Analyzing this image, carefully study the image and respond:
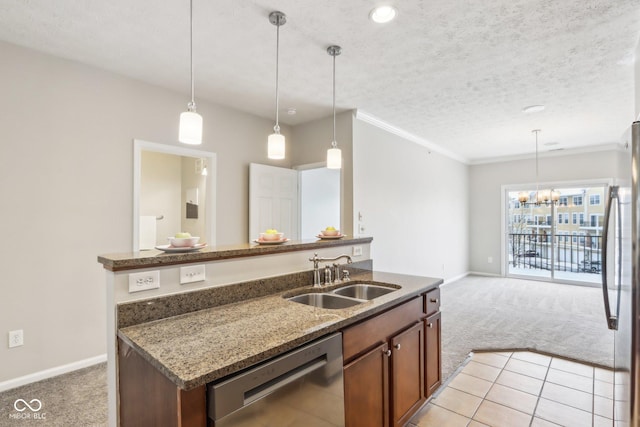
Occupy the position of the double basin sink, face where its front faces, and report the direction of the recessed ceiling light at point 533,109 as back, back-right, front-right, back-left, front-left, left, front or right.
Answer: left

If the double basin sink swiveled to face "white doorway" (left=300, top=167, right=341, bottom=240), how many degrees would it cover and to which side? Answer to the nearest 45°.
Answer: approximately 135° to its left

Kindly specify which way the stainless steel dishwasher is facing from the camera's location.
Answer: facing the viewer and to the right of the viewer

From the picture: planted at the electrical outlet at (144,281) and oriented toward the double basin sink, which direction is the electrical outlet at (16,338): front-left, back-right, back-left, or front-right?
back-left

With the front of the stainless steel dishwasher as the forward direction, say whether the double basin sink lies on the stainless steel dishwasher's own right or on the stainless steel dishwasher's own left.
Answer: on the stainless steel dishwasher's own left

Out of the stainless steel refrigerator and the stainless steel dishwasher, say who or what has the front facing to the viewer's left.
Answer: the stainless steel refrigerator

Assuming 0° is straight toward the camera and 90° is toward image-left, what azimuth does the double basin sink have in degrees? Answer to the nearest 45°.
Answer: approximately 315°

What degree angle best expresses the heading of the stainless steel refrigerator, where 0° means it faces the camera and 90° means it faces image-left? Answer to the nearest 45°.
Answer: approximately 90°

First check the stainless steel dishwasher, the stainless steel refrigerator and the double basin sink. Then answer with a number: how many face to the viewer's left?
1

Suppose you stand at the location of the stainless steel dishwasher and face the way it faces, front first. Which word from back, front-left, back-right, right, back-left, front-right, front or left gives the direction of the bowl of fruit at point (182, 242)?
back

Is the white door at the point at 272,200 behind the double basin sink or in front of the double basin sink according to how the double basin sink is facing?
behind

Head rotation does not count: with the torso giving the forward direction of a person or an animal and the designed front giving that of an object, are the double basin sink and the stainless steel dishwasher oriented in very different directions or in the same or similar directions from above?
same or similar directions

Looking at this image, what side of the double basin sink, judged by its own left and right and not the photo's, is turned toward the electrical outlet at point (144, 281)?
right
